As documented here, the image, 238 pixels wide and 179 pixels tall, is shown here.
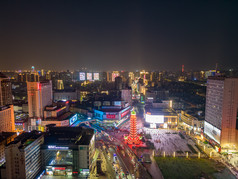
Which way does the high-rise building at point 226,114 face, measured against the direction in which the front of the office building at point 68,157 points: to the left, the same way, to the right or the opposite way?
to the right

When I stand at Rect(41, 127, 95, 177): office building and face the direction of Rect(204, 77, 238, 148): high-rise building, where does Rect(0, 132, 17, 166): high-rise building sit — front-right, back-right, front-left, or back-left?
back-left

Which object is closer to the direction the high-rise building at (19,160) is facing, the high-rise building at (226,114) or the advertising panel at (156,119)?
the high-rise building

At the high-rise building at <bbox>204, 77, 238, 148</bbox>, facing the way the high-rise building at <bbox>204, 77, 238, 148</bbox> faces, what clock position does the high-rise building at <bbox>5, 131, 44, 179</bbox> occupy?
the high-rise building at <bbox>5, 131, 44, 179</bbox> is roughly at 12 o'clock from the high-rise building at <bbox>204, 77, 238, 148</bbox>.

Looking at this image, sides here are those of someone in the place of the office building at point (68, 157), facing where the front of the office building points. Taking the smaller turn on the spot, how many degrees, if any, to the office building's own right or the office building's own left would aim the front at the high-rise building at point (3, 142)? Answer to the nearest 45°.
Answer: approximately 135° to the office building's own right

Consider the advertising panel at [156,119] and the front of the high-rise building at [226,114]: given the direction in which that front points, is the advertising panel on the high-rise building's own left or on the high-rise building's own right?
on the high-rise building's own right

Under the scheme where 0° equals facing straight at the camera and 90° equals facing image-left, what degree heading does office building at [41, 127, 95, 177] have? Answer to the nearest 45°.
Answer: approximately 0°

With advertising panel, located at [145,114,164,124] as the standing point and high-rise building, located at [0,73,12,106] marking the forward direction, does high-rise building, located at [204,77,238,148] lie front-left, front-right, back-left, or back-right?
back-left

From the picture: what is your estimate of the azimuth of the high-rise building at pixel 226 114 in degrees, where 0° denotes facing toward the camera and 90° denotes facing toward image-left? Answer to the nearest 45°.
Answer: approximately 45°
